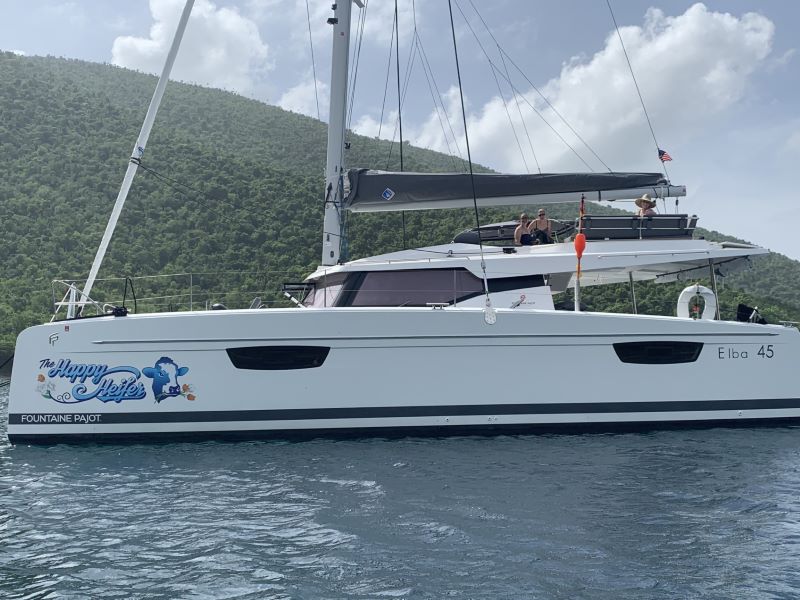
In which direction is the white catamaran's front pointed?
to the viewer's left
